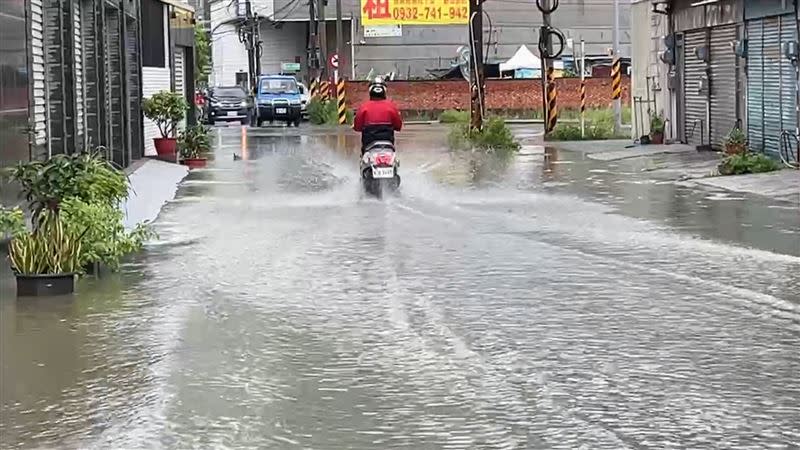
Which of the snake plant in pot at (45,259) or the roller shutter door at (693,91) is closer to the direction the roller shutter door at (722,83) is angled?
the snake plant in pot

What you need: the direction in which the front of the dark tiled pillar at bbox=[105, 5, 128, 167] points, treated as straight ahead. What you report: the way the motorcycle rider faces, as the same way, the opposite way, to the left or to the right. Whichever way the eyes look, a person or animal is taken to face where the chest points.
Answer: to the left

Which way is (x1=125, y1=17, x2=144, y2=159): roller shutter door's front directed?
to the viewer's right

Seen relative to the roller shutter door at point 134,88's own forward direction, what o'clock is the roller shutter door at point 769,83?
the roller shutter door at point 769,83 is roughly at 1 o'clock from the roller shutter door at point 134,88.

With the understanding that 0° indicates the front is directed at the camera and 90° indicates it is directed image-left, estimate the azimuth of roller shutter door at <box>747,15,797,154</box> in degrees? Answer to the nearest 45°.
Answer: approximately 45°

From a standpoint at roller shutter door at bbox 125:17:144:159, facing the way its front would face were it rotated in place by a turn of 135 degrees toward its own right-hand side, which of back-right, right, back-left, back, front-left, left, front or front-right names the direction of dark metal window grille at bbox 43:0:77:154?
front-left

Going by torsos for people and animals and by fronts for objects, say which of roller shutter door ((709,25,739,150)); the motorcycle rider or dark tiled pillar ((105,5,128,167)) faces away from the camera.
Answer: the motorcycle rider

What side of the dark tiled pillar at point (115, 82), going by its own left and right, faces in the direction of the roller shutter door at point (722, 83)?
front

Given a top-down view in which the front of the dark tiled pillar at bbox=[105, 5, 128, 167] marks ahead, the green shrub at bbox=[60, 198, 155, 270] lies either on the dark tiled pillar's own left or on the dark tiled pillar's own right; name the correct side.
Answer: on the dark tiled pillar's own right

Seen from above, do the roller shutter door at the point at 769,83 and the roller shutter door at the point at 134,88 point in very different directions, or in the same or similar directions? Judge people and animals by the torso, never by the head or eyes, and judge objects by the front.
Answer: very different directions

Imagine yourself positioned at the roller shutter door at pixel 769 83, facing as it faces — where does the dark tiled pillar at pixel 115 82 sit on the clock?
the dark tiled pillar at pixel 115 82 is roughly at 1 o'clock from the roller shutter door at pixel 769 83.

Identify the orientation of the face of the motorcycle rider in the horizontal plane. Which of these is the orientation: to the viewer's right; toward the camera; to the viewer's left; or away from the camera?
away from the camera

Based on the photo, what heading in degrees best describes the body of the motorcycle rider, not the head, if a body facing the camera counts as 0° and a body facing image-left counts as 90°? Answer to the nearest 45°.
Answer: approximately 180°

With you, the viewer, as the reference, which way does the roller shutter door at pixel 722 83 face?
facing the viewer and to the left of the viewer

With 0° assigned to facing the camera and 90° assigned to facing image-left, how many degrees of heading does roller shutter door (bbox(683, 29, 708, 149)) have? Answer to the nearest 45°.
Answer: approximately 45°

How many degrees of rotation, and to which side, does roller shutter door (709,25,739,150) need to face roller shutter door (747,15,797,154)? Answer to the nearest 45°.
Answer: approximately 45° to its left
